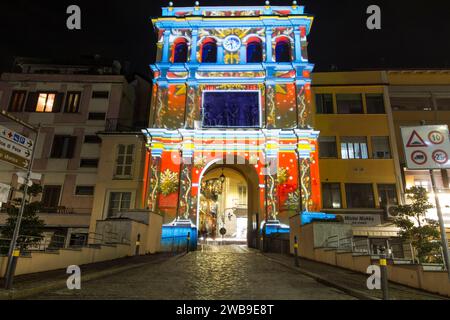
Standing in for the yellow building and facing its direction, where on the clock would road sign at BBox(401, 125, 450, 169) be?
The road sign is roughly at 12 o'clock from the yellow building.

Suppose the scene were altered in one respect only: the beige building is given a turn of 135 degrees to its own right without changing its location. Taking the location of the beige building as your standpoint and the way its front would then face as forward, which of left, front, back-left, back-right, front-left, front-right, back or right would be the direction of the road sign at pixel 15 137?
back-left

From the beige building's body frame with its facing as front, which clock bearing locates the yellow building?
The yellow building is roughly at 10 o'clock from the beige building.

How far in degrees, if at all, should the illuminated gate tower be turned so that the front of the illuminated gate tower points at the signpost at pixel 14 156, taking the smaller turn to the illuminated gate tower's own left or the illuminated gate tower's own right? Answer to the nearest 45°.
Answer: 0° — it already faces it

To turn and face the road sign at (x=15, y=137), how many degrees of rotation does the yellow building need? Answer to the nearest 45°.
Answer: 0° — it already faces it

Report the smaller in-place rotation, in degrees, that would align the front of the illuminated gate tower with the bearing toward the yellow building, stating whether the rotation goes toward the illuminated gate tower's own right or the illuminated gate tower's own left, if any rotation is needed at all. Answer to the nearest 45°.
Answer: approximately 90° to the illuminated gate tower's own left

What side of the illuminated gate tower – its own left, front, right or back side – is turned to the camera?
front

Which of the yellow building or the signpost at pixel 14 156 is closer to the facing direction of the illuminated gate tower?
the signpost

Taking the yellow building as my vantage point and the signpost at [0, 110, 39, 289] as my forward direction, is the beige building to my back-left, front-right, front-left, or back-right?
front-right

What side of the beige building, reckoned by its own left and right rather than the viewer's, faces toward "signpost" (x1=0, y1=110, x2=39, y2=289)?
front

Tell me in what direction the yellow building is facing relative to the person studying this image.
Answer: facing the viewer

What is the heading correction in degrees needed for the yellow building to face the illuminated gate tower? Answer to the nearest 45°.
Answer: approximately 45° to its right

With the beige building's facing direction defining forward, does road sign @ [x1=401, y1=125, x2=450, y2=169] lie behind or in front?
in front

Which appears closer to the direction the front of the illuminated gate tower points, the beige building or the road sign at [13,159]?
the road sign

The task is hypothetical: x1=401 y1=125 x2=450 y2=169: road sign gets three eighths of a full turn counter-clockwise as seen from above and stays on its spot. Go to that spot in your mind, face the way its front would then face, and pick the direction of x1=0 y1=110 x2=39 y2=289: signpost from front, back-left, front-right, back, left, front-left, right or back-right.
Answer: back

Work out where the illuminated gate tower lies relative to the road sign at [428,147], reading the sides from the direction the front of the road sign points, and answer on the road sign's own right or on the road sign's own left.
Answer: on the road sign's own right

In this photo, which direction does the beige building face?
toward the camera

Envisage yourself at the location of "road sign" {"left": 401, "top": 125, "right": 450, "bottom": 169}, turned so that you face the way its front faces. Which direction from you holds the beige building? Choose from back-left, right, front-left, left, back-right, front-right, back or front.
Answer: right
